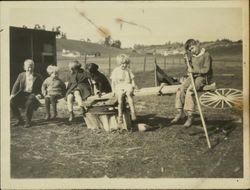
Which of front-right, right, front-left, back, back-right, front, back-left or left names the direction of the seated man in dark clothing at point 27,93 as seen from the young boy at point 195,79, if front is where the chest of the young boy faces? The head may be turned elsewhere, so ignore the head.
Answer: front-right

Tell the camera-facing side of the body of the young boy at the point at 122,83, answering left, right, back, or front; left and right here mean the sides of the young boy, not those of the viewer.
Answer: front

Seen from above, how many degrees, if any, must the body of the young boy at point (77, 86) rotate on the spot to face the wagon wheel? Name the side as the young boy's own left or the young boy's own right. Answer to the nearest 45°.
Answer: approximately 135° to the young boy's own left

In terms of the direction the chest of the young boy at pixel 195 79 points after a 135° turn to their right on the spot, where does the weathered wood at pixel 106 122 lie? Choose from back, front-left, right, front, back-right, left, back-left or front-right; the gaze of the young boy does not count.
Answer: left

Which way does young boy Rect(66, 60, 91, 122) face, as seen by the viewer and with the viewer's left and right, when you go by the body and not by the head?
facing the viewer and to the left of the viewer
